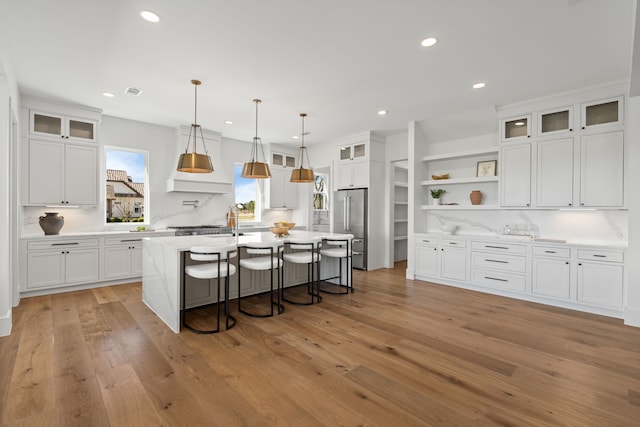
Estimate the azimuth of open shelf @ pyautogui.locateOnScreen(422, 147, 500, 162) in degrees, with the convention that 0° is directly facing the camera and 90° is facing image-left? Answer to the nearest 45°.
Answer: approximately 45°

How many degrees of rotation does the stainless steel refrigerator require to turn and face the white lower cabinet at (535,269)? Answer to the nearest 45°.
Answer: approximately 90° to its left

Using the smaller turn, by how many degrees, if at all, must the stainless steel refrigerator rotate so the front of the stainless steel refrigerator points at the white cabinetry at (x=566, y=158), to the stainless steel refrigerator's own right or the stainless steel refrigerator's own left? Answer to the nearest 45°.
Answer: approximately 90° to the stainless steel refrigerator's own left

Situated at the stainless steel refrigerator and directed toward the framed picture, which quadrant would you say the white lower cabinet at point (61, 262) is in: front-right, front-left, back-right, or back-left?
back-right

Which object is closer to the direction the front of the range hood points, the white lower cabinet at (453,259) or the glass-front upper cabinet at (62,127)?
the white lower cabinet
